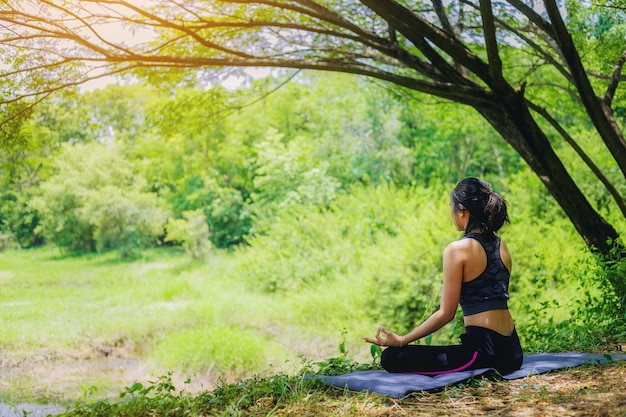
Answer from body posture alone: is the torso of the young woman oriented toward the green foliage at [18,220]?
yes

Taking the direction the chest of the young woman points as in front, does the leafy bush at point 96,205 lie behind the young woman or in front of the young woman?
in front

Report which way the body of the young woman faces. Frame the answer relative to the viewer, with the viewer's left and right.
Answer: facing away from the viewer and to the left of the viewer

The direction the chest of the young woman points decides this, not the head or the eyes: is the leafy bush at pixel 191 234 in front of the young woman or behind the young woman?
in front

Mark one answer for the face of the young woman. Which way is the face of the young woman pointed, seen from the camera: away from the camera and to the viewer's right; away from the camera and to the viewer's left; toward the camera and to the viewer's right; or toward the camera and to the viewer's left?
away from the camera and to the viewer's left
